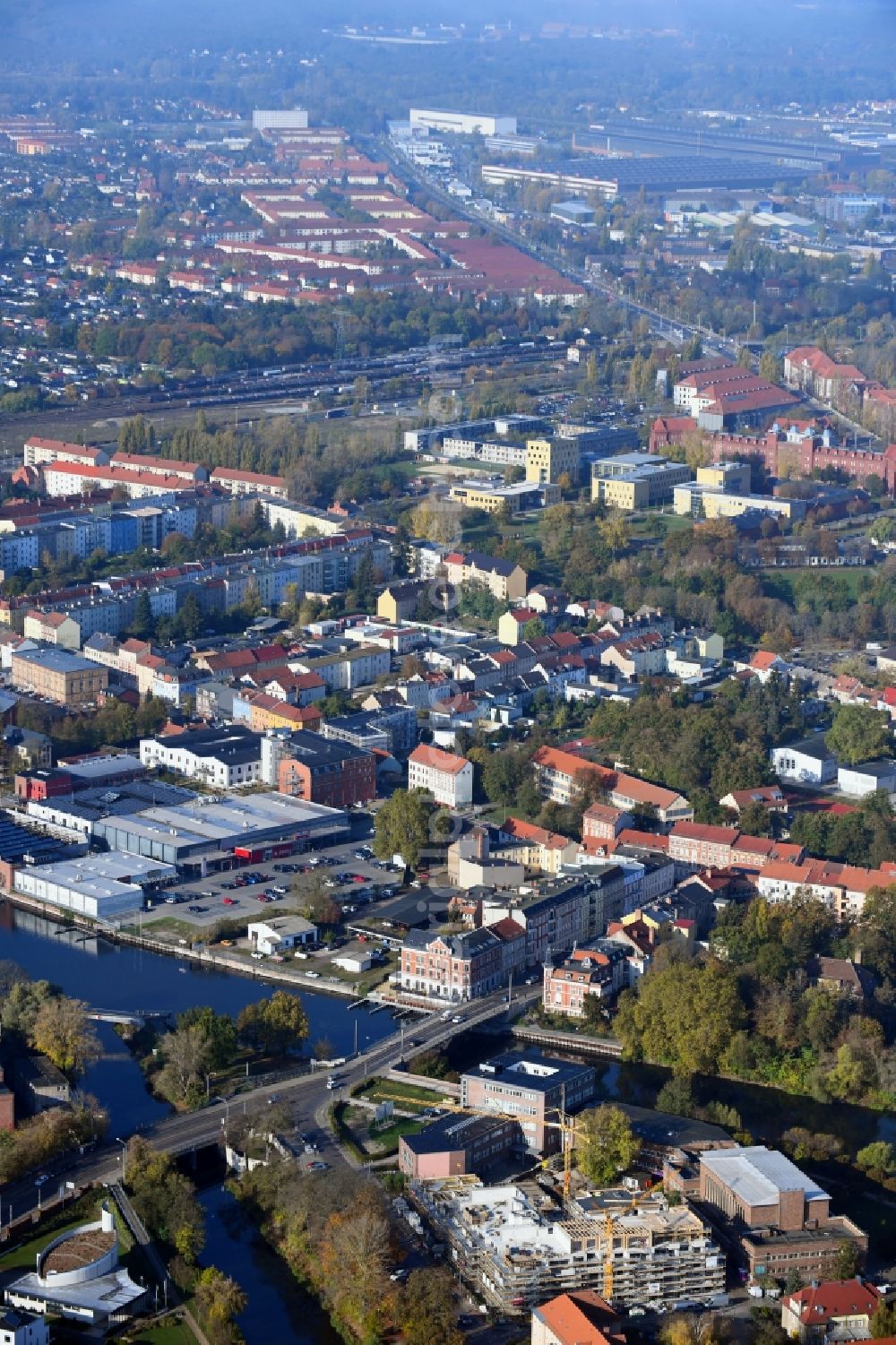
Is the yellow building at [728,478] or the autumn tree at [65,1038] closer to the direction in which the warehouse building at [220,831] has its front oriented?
the autumn tree

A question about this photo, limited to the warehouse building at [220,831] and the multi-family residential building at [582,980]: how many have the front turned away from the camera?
0

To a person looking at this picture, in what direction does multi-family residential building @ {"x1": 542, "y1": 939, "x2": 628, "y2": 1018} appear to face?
facing the viewer and to the left of the viewer

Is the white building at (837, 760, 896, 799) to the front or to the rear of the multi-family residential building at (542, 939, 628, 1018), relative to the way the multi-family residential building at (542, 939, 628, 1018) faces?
to the rear

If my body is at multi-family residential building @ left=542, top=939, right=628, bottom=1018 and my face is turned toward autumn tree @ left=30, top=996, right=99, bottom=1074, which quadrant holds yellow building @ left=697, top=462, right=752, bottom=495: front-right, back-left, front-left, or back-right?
back-right

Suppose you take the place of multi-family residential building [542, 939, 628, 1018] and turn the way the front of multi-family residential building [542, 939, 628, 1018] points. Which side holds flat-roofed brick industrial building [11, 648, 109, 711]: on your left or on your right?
on your right

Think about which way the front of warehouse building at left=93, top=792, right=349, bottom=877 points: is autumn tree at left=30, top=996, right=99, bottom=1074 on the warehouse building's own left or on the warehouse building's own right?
on the warehouse building's own right

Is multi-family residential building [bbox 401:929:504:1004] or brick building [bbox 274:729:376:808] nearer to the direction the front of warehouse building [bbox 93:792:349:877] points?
the multi-family residential building

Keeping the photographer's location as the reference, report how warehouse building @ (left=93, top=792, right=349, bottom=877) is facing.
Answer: facing the viewer and to the right of the viewer

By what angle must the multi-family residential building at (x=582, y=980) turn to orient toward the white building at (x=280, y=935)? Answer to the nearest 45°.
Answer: approximately 45° to its right

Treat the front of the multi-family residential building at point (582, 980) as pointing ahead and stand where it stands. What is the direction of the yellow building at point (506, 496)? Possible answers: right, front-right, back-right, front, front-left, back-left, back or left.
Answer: back-right

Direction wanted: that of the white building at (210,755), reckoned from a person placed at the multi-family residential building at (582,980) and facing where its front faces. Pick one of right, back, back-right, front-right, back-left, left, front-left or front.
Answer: right

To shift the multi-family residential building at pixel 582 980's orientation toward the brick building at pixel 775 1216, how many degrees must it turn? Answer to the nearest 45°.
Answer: approximately 45° to its left

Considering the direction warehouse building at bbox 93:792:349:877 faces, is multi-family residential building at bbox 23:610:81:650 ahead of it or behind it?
behind
